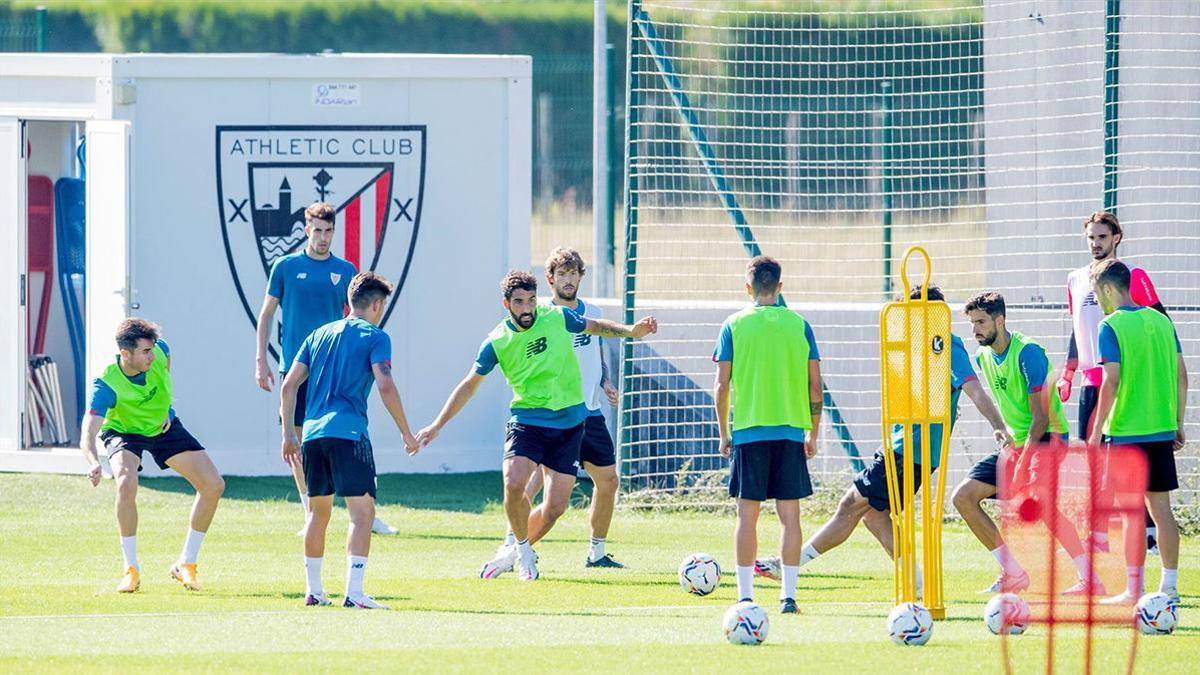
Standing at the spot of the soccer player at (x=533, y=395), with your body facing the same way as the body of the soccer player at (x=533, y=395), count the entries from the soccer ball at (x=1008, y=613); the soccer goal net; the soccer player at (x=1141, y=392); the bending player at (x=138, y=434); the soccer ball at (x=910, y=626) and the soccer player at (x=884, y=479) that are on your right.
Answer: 1

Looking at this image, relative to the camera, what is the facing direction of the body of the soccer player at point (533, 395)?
toward the camera

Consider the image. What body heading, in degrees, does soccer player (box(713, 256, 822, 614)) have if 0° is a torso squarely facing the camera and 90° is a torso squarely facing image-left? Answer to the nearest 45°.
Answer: approximately 180°

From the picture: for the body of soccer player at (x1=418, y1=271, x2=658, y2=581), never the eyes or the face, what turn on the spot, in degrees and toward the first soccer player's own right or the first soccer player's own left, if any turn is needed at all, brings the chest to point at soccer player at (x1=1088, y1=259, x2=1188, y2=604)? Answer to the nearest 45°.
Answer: approximately 90° to the first soccer player's own left

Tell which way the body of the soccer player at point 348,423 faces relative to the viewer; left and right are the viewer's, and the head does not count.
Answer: facing away from the viewer and to the right of the viewer

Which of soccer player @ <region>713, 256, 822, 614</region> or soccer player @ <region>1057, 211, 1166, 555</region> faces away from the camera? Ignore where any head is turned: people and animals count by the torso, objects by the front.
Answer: soccer player @ <region>713, 256, 822, 614</region>

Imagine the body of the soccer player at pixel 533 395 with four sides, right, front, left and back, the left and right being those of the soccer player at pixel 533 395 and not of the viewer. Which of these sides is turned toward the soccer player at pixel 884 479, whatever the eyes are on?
left

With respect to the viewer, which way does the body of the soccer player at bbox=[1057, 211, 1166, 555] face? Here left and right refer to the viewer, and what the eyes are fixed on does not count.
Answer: facing the viewer

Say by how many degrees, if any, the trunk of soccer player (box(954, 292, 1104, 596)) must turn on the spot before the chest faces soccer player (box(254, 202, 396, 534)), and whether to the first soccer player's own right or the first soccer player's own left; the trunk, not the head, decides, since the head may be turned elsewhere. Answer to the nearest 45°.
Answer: approximately 45° to the first soccer player's own right

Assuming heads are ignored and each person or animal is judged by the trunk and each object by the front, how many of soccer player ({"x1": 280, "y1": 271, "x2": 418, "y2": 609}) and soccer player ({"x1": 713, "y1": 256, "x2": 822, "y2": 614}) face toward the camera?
0

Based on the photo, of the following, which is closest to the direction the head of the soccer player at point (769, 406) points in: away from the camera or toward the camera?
away from the camera

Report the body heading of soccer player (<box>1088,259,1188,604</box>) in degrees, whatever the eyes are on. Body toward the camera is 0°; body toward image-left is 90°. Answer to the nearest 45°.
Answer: approximately 135°

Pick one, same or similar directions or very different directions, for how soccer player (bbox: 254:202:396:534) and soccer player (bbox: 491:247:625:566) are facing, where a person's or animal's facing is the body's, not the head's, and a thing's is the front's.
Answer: same or similar directions

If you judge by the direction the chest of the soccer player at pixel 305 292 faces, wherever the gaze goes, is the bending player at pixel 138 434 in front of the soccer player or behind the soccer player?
in front

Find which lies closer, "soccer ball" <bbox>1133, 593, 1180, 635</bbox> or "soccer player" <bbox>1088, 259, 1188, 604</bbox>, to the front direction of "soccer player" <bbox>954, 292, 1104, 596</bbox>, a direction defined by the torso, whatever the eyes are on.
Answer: the soccer ball

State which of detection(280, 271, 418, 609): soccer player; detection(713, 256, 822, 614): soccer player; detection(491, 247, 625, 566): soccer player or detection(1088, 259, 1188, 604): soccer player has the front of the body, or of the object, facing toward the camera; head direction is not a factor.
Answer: detection(491, 247, 625, 566): soccer player

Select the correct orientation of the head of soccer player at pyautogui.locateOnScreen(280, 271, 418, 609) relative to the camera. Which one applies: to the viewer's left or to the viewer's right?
to the viewer's right

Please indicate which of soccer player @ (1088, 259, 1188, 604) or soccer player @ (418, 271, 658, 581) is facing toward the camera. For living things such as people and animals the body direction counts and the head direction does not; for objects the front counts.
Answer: soccer player @ (418, 271, 658, 581)
